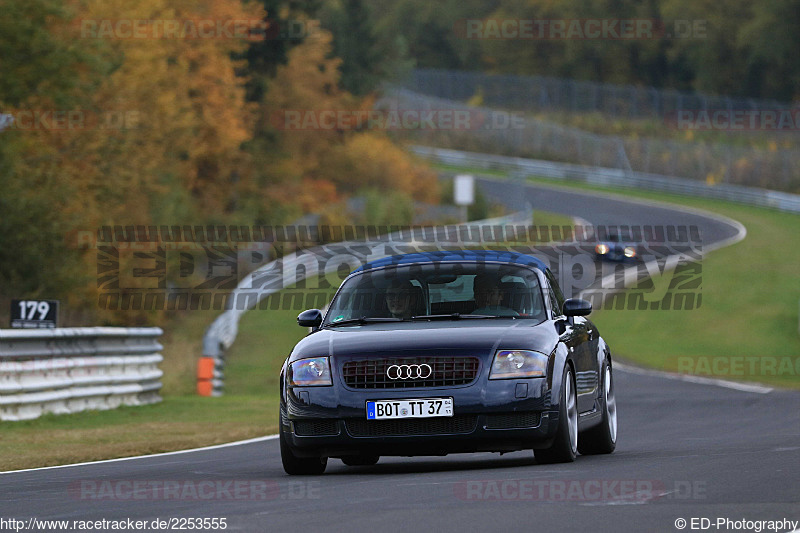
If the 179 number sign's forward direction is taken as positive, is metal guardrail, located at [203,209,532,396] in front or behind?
behind

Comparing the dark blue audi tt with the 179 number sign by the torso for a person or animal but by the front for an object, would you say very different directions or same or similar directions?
same or similar directions

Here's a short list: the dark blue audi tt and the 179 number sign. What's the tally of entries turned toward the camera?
2

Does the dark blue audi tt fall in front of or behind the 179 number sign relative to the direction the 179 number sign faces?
in front

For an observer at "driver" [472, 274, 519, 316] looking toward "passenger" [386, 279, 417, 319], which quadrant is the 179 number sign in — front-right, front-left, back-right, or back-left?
front-right

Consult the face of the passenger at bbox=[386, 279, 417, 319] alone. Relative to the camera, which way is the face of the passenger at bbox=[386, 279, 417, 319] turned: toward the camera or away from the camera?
toward the camera

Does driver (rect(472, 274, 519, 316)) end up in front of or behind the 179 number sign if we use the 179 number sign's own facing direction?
in front

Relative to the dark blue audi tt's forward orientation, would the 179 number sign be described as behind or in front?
behind

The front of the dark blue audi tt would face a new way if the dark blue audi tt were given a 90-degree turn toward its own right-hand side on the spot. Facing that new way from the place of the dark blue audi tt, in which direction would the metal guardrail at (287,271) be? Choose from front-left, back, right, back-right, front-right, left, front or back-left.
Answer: right

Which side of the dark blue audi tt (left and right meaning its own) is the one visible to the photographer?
front

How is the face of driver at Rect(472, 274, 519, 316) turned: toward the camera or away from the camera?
toward the camera
